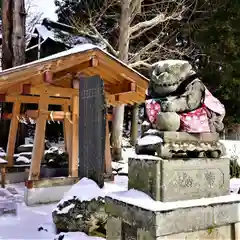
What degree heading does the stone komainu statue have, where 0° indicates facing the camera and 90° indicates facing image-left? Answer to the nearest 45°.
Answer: approximately 45°

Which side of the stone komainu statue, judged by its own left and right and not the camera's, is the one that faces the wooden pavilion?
right

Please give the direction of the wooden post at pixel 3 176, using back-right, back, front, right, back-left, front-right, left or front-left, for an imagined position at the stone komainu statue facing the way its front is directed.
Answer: right
